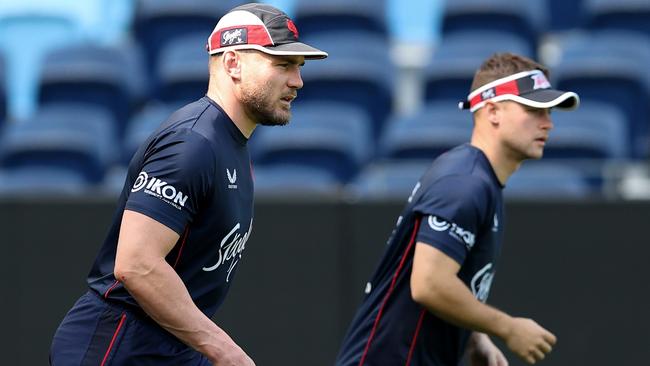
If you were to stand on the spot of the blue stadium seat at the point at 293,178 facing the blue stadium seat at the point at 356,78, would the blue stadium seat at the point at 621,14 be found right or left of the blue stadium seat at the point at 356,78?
right

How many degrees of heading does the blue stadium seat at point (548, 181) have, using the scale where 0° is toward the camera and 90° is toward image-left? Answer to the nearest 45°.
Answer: approximately 0°

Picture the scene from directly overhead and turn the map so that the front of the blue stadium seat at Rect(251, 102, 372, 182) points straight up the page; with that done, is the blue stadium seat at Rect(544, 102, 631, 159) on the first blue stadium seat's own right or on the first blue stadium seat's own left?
on the first blue stadium seat's own left

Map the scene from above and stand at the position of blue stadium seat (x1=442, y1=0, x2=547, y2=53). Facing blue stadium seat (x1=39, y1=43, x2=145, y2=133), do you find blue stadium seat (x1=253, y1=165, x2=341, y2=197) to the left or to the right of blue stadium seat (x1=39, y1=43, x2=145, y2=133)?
left

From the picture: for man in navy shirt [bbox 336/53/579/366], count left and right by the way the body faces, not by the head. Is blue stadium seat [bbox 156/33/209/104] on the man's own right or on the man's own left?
on the man's own left

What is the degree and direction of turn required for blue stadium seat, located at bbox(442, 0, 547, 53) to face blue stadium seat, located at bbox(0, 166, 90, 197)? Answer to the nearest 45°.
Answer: approximately 45° to its right

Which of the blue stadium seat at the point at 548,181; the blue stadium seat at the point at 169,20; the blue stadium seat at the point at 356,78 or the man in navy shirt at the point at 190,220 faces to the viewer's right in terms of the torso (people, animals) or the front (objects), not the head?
the man in navy shirt

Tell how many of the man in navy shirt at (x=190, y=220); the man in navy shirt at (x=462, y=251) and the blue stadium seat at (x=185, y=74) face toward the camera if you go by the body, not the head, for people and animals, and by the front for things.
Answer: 1

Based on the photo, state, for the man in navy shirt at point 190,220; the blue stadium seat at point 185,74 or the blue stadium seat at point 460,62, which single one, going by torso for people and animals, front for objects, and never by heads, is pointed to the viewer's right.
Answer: the man in navy shirt
